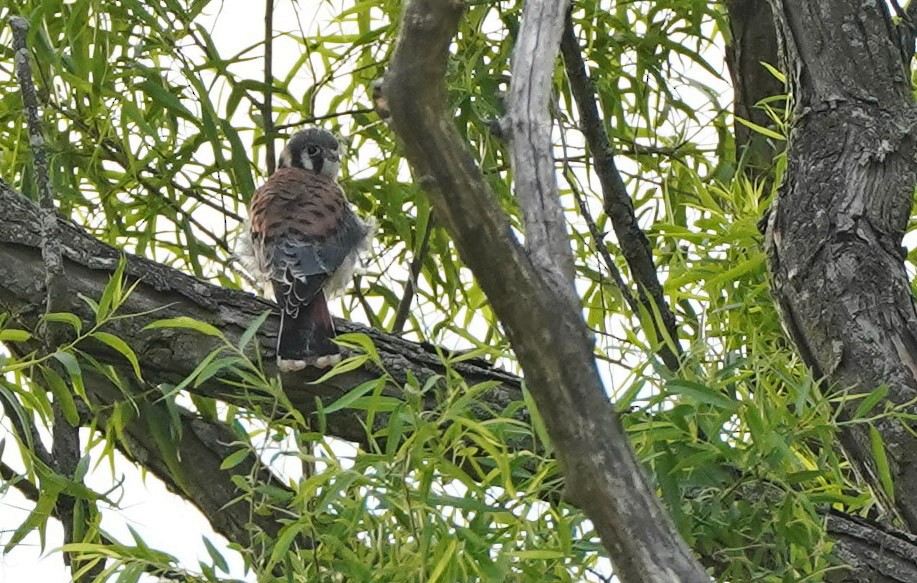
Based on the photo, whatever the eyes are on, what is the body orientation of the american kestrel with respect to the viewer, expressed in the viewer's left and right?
facing away from the viewer

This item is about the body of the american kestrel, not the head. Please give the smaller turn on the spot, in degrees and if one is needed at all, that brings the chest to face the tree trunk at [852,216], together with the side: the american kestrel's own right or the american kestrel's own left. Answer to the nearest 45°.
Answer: approximately 135° to the american kestrel's own right
